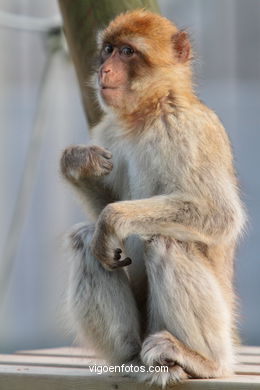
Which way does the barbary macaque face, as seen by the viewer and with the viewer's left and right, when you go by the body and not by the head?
facing the viewer and to the left of the viewer

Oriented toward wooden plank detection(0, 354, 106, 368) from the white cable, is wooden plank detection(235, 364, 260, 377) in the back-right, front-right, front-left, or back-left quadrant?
front-left
